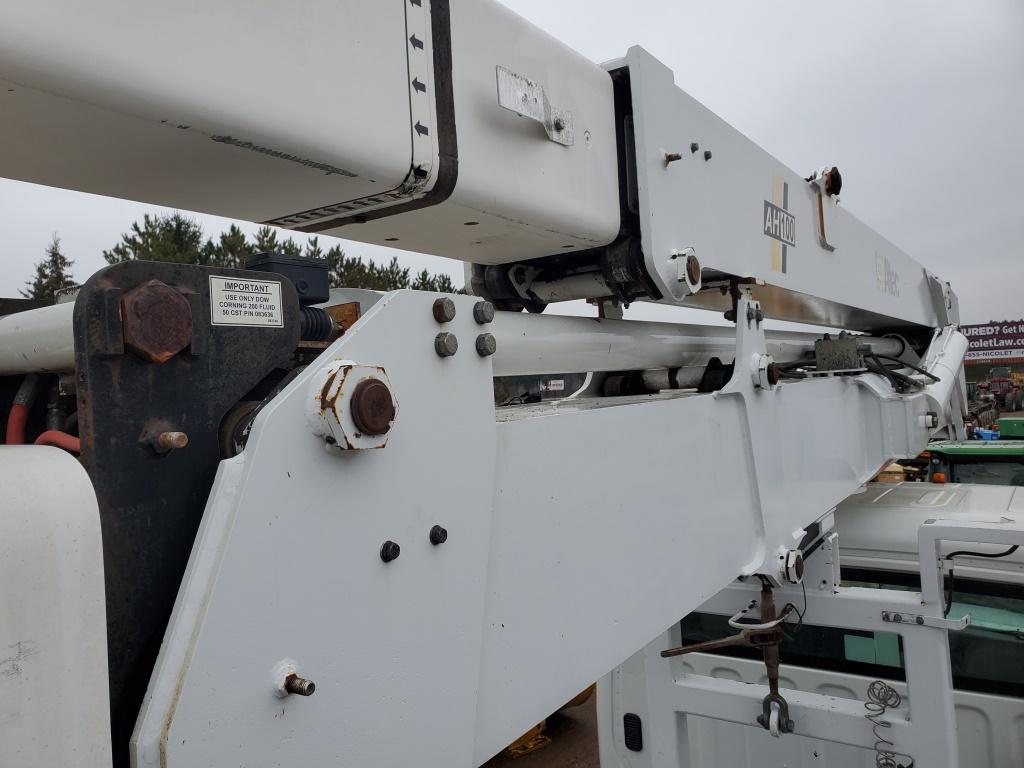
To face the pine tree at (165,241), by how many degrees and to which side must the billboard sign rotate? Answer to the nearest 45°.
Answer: approximately 45° to its right

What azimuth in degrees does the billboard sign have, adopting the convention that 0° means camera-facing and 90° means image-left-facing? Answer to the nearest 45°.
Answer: approximately 0°
